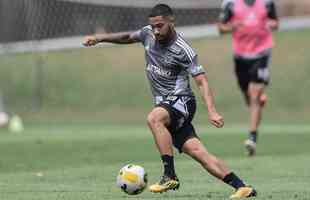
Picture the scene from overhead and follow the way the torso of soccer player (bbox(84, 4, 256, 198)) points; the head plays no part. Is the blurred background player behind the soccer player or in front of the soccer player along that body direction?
behind

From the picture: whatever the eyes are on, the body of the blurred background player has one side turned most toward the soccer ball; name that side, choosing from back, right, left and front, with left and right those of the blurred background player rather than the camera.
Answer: front

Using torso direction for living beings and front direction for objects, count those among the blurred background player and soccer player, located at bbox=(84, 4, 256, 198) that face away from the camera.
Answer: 0

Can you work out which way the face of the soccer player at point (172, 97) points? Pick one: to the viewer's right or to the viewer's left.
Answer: to the viewer's left

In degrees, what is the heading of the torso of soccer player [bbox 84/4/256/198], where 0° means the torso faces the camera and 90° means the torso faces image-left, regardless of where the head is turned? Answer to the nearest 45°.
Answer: approximately 45°

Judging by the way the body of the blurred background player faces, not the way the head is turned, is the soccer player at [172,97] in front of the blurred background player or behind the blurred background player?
in front

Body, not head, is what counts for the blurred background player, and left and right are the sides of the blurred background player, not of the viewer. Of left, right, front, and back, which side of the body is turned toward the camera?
front
